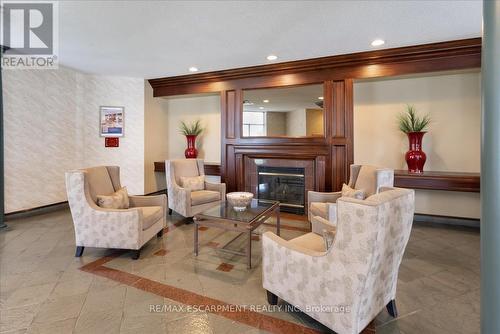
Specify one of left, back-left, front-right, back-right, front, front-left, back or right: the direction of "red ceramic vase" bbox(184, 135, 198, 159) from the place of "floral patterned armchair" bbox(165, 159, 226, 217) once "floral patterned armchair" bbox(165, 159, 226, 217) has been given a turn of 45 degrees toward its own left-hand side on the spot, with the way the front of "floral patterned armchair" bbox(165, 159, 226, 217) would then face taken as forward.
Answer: left

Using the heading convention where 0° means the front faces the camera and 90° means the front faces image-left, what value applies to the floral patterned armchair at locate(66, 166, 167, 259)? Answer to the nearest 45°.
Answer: approximately 315°

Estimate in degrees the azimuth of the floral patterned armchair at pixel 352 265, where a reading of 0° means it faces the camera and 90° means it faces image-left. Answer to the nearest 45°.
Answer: approximately 135°

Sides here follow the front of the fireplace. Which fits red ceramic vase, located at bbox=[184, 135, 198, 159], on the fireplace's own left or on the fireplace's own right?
on the fireplace's own right

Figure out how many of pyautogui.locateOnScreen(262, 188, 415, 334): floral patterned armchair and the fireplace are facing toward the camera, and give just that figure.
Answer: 1

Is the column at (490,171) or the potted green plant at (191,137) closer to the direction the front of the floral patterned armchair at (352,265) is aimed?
the potted green plant

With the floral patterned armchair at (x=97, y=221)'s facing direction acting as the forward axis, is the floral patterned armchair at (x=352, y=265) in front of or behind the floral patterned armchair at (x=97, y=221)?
in front

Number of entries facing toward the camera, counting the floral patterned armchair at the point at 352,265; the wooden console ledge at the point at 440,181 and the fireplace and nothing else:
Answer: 2

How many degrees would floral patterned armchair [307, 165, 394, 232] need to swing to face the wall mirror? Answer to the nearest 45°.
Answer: approximately 90° to its right

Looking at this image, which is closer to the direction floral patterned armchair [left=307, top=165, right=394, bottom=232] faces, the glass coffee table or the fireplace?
the glass coffee table
